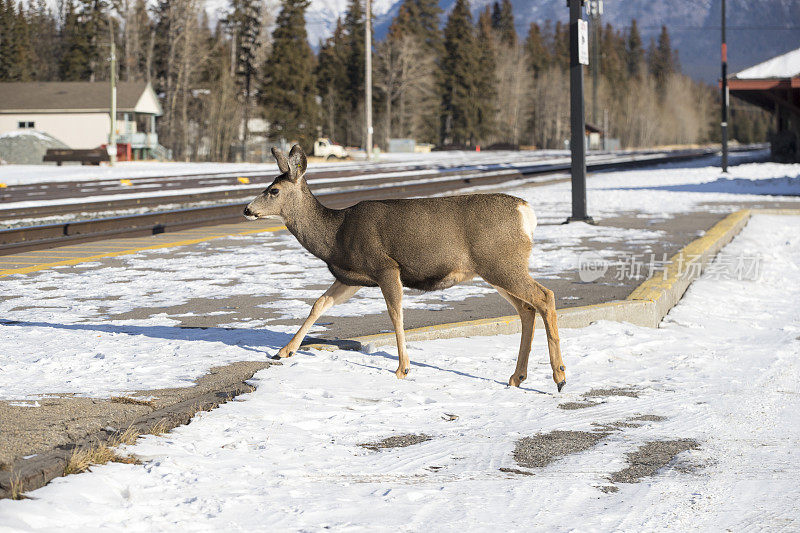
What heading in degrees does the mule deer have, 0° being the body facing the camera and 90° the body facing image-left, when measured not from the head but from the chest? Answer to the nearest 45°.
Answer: approximately 90°

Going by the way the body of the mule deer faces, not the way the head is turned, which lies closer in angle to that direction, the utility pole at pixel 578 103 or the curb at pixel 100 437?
the curb

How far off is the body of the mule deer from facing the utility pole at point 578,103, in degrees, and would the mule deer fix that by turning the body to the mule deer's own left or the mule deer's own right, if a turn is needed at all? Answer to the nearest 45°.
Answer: approximately 90° to the mule deer's own right
